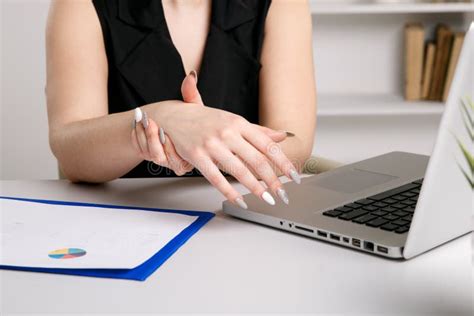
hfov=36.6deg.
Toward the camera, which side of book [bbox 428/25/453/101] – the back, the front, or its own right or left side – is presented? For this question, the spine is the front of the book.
front

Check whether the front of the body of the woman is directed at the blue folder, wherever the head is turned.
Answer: yes

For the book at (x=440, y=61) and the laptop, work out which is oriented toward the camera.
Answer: the book

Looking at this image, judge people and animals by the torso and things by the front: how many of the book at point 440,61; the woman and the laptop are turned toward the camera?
2

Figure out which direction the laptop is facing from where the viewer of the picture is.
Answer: facing away from the viewer and to the left of the viewer

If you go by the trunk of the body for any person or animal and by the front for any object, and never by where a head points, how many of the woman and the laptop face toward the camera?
1

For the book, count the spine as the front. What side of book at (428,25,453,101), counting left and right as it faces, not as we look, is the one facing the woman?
front

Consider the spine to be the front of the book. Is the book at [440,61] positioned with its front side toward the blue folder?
yes

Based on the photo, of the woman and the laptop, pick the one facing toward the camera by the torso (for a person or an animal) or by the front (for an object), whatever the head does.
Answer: the woman

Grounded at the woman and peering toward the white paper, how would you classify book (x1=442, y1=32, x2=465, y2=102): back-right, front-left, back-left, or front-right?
back-left

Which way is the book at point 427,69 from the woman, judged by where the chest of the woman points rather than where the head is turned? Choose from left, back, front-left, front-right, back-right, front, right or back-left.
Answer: back-left

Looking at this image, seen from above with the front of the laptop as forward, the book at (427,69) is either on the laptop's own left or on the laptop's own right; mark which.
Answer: on the laptop's own right

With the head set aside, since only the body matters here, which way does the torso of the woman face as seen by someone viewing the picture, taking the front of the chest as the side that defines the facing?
toward the camera
